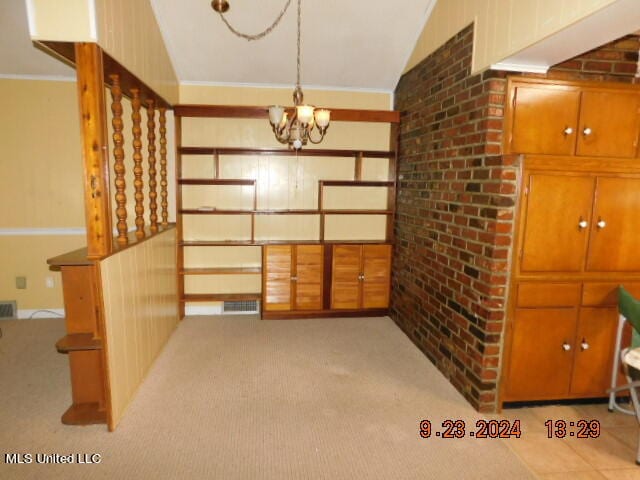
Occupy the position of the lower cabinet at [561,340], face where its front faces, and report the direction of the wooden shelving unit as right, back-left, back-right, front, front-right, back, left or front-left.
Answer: right

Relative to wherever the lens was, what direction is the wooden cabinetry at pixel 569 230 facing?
facing the viewer

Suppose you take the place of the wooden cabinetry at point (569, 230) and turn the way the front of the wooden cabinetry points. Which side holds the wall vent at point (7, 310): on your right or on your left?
on your right

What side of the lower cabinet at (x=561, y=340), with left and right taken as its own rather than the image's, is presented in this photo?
front

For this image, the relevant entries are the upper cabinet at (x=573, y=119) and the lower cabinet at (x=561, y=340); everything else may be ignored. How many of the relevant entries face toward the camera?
2

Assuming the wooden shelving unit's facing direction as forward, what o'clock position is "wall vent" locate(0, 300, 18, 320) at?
The wall vent is roughly at 3 o'clock from the wooden shelving unit.

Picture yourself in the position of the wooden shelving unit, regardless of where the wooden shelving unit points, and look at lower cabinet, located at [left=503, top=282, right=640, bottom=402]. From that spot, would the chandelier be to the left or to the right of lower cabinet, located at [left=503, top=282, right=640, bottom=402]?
right

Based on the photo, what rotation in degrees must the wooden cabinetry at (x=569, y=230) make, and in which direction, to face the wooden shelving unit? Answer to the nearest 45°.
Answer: approximately 90° to its right

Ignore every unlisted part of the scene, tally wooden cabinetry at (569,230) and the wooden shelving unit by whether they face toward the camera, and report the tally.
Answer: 2

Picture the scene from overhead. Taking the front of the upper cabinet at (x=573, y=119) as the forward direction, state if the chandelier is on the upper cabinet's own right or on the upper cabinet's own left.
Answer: on the upper cabinet's own right
